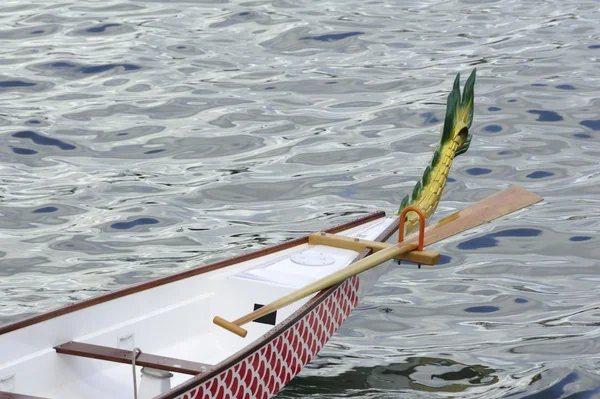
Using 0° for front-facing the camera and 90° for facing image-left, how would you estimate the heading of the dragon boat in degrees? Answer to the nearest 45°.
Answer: approximately 45°
